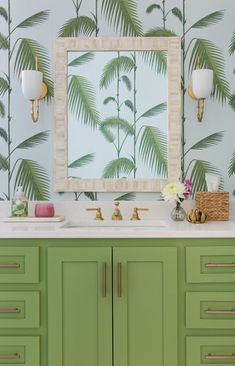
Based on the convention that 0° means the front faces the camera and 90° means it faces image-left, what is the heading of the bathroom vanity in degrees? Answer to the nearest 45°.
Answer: approximately 0°

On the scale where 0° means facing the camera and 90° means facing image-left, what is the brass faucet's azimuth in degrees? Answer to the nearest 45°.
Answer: approximately 0°

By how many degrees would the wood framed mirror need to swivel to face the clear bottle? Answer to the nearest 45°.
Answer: approximately 90° to its right

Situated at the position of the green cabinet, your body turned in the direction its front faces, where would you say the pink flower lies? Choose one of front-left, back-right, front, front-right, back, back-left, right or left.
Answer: back-left
